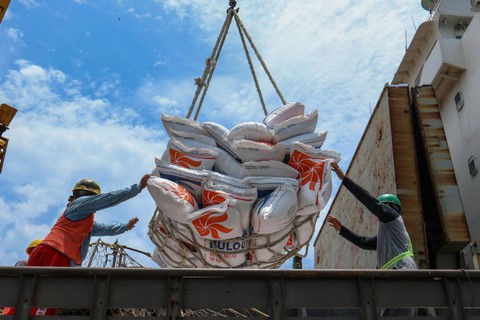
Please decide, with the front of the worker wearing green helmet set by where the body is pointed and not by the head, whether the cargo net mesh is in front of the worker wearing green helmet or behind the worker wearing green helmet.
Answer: in front

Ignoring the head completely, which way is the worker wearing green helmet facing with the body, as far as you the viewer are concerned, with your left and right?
facing to the left of the viewer

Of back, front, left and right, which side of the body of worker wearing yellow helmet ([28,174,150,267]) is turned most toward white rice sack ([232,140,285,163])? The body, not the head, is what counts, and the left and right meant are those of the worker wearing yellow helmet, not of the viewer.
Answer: front

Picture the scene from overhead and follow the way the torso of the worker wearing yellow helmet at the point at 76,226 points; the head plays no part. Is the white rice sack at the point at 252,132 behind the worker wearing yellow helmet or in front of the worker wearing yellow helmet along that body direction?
in front

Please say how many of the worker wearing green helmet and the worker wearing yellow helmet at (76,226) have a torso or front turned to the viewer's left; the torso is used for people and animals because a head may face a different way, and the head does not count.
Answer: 1

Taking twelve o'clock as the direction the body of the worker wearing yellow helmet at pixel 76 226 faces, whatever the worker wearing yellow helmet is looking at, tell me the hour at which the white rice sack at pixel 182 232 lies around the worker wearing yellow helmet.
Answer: The white rice sack is roughly at 11 o'clock from the worker wearing yellow helmet.

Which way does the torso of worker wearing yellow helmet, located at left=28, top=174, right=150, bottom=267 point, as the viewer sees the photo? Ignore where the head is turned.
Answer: to the viewer's right

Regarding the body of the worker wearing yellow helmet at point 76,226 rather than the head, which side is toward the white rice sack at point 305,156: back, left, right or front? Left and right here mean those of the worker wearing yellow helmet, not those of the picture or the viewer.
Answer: front

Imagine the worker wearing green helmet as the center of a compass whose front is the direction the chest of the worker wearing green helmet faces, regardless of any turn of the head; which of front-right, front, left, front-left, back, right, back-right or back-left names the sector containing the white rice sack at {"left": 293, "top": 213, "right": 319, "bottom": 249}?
front-right
